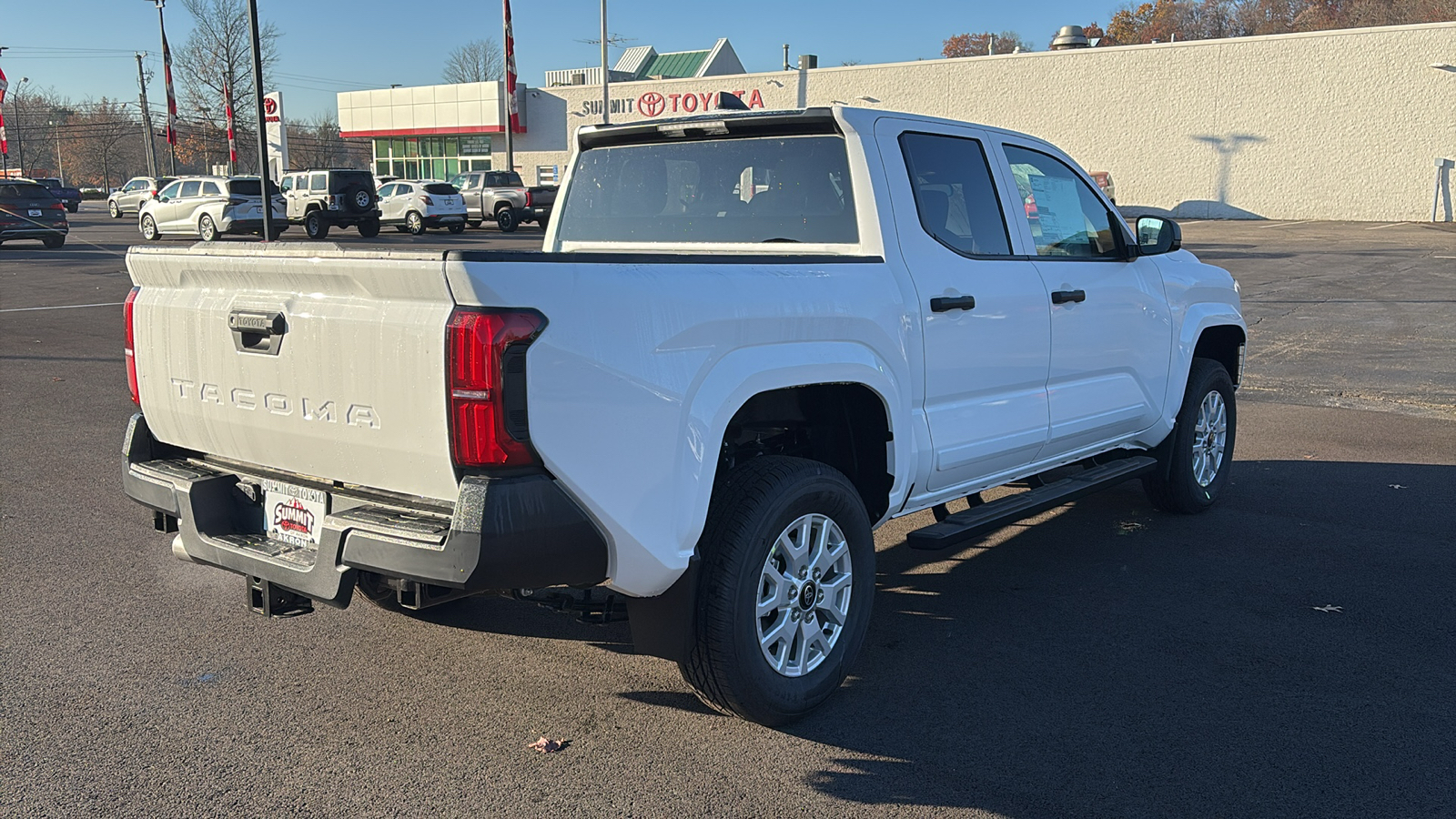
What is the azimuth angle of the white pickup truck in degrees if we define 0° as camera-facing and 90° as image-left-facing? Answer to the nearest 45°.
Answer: approximately 225°

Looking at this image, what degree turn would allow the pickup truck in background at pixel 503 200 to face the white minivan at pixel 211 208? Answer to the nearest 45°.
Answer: approximately 90° to its left

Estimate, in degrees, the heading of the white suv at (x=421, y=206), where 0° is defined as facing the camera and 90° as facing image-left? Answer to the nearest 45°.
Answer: approximately 135°

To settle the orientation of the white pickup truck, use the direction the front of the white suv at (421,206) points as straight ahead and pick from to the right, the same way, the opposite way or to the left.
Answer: to the right

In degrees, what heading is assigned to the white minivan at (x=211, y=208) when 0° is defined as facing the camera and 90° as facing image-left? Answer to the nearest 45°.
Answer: approximately 135°

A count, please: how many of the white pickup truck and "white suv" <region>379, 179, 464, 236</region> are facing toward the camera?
0

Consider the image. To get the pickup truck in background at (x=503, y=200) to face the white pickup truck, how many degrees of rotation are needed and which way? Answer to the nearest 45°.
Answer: approximately 135° to its left

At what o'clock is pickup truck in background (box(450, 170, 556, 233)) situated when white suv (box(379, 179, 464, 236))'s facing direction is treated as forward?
The pickup truck in background is roughly at 4 o'clock from the white suv.

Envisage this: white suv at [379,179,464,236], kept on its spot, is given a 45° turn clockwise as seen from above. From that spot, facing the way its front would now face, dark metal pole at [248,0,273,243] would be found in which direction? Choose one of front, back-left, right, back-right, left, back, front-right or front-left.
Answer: back

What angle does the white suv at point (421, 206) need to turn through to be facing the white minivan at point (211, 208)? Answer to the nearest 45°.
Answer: approximately 90° to its left

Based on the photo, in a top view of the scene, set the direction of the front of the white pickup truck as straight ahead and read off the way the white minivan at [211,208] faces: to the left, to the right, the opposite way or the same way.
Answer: to the left
